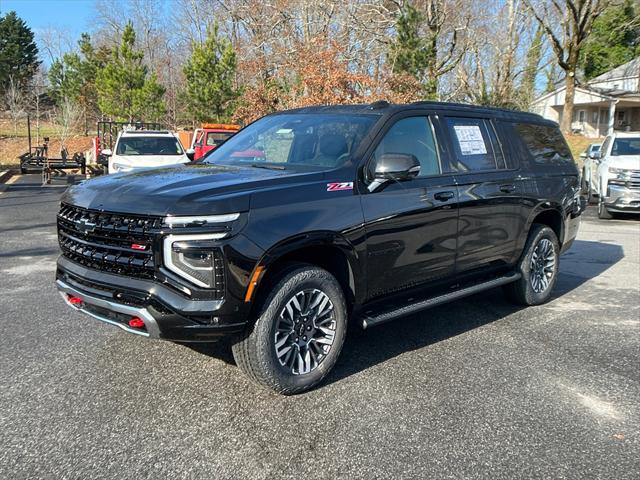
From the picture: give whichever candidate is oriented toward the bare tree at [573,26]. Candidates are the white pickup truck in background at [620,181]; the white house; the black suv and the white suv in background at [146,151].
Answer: the white house

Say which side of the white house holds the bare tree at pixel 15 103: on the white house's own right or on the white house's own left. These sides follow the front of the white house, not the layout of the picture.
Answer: on the white house's own right

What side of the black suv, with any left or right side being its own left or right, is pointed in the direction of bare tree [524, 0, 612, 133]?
back

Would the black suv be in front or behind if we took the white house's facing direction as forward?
in front

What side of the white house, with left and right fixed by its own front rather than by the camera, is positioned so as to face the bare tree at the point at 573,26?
front

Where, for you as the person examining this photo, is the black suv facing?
facing the viewer and to the left of the viewer

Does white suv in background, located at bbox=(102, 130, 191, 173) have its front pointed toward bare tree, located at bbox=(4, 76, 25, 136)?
no

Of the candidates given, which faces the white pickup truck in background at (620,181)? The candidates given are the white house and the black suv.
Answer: the white house

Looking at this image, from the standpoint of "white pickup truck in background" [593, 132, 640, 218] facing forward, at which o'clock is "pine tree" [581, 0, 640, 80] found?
The pine tree is roughly at 6 o'clock from the white pickup truck in background.

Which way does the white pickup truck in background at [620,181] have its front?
toward the camera

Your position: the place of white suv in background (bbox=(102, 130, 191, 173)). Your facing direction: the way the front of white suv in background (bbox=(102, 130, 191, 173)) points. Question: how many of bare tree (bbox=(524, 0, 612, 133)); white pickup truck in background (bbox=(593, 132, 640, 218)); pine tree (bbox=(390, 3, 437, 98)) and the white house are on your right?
0

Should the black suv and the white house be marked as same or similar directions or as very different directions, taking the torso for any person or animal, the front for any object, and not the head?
same or similar directions

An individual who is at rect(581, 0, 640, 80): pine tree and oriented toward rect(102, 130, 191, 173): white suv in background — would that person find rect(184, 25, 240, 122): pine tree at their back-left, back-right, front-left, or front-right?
front-right

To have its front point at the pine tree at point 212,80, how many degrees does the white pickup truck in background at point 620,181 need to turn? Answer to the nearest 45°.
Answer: approximately 135° to its right

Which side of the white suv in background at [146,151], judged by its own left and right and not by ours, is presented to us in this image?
front

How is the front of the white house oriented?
toward the camera
